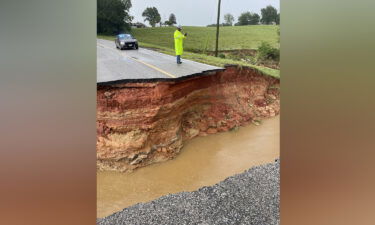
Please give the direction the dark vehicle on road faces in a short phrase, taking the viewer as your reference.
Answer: facing the viewer and to the right of the viewer
